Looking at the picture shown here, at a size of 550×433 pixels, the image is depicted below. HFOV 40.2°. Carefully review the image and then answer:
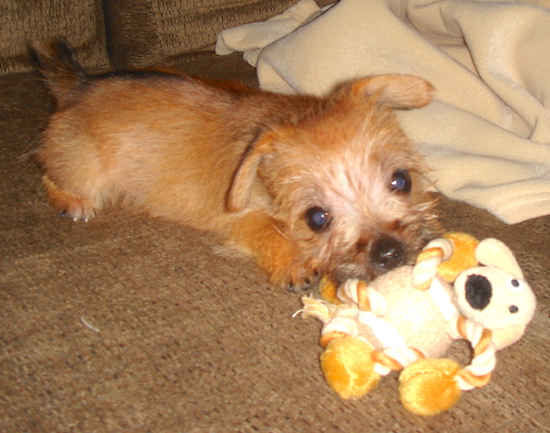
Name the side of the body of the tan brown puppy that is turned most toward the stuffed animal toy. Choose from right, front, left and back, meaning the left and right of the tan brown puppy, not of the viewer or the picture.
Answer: front

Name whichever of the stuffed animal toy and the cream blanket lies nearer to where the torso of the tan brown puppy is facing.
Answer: the stuffed animal toy
